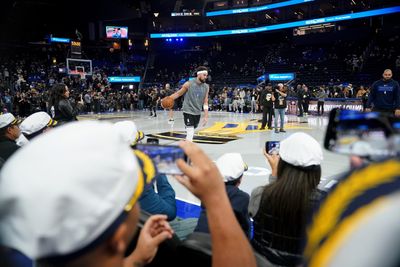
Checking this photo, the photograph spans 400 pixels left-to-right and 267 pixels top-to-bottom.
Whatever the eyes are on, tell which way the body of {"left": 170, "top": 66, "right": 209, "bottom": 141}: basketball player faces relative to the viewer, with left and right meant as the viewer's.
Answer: facing the viewer and to the right of the viewer

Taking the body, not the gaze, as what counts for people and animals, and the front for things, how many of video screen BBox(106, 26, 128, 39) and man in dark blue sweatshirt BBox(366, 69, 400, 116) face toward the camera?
2

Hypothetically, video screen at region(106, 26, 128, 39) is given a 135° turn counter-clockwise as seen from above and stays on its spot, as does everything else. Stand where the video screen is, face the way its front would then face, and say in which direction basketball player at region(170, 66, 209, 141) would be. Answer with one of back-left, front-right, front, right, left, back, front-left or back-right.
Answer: back-right

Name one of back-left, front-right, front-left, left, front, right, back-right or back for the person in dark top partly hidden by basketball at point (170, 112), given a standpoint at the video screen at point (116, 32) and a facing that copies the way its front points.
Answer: front

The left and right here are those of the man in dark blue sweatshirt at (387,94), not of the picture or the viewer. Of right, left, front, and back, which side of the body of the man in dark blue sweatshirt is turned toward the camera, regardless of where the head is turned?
front

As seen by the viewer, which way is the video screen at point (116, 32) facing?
toward the camera

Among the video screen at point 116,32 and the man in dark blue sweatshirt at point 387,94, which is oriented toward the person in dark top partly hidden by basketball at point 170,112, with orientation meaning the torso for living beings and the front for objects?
the video screen

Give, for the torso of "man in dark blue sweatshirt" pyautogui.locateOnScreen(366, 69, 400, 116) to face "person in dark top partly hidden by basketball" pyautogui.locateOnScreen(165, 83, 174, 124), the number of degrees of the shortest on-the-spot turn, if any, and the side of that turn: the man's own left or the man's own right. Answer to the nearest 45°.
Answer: approximately 135° to the man's own right

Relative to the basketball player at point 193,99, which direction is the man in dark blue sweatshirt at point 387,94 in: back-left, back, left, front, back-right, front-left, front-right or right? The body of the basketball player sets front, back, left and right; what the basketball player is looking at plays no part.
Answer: front-left

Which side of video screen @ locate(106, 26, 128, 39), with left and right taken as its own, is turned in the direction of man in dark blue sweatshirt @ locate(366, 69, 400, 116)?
front

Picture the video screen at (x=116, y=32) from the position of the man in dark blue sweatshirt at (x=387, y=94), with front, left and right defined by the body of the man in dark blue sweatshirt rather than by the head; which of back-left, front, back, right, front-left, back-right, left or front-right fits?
back-right
